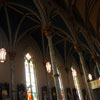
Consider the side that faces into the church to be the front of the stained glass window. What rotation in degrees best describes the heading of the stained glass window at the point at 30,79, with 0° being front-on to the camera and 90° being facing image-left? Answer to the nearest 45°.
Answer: approximately 315°

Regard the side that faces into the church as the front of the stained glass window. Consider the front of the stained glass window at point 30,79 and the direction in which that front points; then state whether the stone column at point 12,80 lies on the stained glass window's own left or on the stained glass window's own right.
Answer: on the stained glass window's own right
